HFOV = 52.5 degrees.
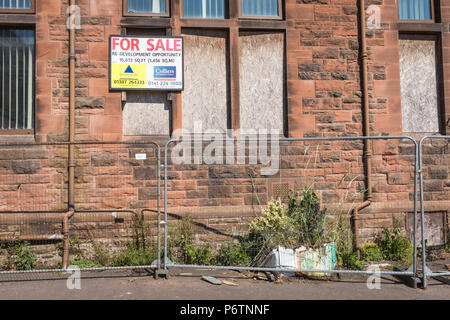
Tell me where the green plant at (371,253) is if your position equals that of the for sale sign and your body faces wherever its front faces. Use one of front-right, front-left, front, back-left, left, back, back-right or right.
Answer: left

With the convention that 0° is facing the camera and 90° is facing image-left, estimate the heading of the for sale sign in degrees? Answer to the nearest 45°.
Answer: approximately 0°

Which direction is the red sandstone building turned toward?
toward the camera

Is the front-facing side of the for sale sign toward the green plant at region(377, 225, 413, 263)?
no

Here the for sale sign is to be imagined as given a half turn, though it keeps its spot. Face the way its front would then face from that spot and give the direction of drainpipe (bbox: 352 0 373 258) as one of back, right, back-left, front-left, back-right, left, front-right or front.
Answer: right

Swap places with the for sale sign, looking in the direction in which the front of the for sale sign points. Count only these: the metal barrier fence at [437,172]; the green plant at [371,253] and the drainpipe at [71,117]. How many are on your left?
2
